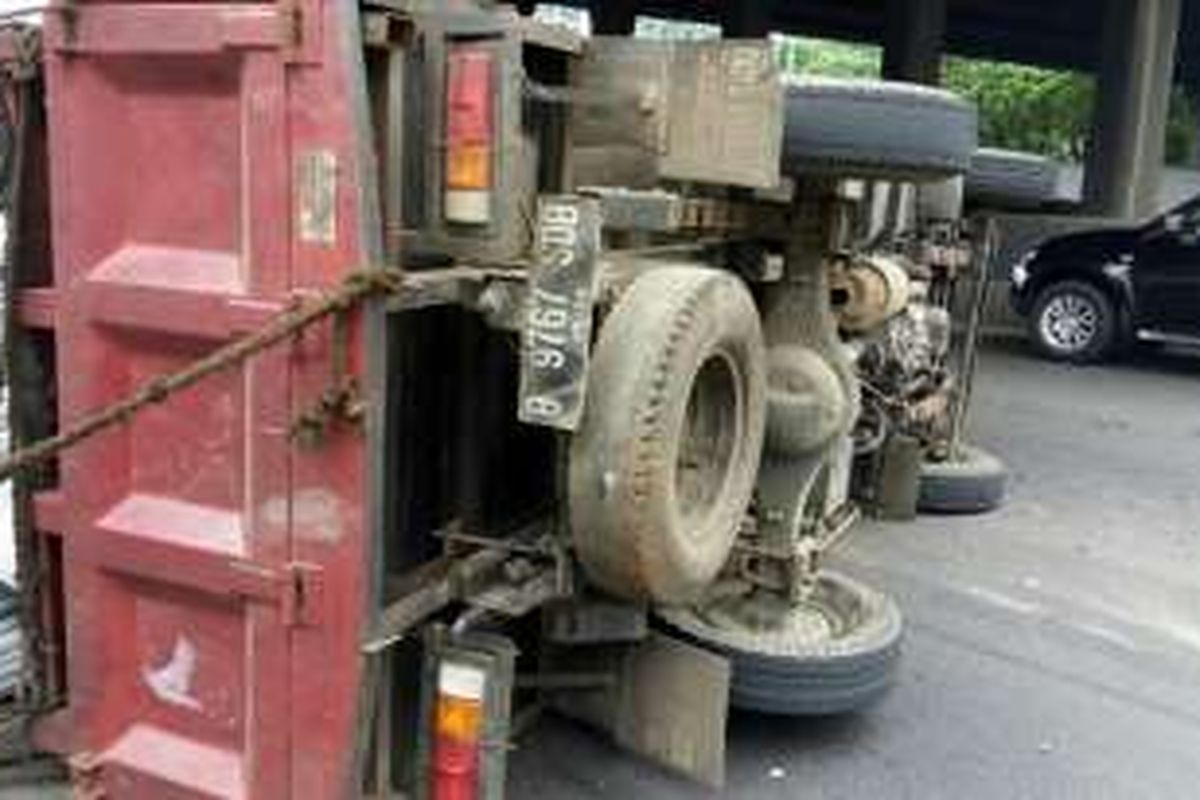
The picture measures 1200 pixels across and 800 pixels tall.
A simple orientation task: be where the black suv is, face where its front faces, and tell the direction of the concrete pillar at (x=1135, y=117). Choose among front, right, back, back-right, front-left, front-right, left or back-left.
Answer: right

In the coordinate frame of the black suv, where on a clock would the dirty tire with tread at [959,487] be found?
The dirty tire with tread is roughly at 9 o'clock from the black suv.

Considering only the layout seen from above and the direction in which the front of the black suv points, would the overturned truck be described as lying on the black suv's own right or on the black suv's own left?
on the black suv's own left

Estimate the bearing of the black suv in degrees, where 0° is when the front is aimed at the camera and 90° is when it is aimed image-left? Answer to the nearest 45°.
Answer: approximately 90°

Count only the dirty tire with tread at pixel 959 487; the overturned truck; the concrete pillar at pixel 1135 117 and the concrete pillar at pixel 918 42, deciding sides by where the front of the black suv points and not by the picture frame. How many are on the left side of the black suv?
2

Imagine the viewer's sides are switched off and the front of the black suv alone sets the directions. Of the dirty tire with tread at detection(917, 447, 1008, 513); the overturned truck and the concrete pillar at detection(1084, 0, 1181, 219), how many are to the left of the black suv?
2
